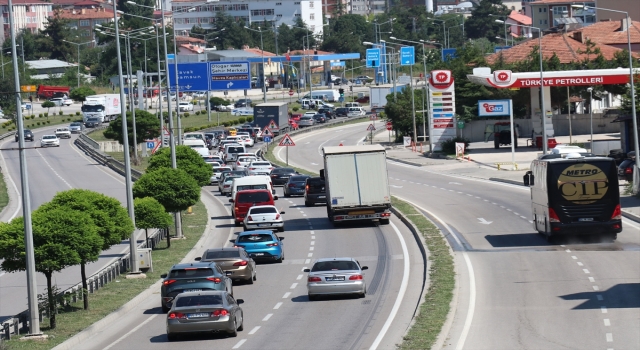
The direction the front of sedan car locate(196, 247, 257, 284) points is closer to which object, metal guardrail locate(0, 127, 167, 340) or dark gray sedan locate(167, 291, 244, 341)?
the metal guardrail

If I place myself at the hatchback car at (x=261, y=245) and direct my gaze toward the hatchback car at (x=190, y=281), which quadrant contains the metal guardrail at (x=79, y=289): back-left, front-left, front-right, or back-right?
front-right

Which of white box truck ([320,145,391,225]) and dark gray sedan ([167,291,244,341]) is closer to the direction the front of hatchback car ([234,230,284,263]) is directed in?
the white box truck

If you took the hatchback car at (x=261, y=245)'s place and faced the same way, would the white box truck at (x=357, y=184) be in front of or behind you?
in front

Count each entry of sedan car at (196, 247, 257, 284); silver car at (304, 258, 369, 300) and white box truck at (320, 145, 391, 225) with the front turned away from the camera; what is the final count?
3

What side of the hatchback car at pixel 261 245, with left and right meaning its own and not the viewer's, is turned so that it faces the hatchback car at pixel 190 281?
back

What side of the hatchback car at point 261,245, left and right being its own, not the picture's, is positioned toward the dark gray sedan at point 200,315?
back

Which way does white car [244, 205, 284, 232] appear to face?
away from the camera

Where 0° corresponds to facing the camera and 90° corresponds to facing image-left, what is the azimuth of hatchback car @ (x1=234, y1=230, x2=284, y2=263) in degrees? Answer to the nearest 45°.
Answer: approximately 180°

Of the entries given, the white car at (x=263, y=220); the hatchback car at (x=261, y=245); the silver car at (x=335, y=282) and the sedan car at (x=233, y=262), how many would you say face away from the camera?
4

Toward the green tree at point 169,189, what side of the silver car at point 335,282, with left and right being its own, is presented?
front

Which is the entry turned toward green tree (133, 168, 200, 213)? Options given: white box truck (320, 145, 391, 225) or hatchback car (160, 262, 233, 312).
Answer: the hatchback car

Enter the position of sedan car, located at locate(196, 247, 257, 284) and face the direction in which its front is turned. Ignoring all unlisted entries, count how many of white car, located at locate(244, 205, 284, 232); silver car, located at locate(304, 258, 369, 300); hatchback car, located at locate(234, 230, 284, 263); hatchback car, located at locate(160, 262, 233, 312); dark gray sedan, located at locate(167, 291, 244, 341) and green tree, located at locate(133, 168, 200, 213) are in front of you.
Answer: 3

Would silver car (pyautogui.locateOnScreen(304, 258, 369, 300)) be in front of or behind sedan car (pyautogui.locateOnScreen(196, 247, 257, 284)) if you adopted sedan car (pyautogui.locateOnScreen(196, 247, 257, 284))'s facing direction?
behind

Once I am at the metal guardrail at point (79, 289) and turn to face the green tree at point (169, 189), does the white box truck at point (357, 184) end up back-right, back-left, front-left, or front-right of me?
front-right

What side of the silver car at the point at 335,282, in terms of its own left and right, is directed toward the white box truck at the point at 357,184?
front

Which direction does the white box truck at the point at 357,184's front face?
away from the camera

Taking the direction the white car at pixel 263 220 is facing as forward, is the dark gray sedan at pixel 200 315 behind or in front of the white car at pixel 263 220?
behind

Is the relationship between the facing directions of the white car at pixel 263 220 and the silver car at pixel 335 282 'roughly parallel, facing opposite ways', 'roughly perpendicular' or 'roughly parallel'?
roughly parallel

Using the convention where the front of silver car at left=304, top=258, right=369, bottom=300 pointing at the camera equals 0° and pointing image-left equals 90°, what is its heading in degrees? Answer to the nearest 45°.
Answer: approximately 180°

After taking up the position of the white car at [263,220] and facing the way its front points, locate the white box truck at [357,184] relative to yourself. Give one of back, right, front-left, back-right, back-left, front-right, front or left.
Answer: right

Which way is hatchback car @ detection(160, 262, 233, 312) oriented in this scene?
away from the camera
